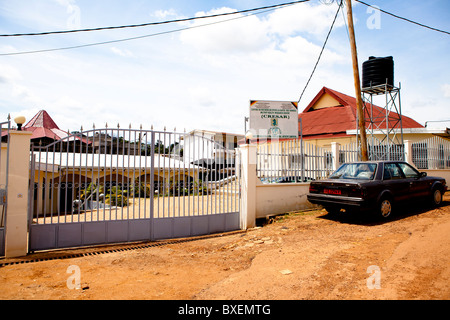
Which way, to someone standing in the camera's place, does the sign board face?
facing the viewer

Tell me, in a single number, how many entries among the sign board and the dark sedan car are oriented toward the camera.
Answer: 1

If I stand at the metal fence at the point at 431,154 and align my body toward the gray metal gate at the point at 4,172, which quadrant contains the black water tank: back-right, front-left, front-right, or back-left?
front-right

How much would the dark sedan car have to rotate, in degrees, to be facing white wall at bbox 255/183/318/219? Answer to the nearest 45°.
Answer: approximately 135° to its left

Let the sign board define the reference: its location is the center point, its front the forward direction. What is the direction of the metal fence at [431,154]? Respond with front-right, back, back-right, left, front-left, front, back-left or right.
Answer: back-left

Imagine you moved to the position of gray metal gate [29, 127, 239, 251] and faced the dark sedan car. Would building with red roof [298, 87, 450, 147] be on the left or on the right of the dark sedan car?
left

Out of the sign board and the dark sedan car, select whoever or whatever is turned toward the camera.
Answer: the sign board

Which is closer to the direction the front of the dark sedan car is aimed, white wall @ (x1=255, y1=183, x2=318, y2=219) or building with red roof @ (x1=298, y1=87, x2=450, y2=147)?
the building with red roof

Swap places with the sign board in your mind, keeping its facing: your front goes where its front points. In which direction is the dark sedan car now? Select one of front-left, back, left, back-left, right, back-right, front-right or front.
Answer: front-left

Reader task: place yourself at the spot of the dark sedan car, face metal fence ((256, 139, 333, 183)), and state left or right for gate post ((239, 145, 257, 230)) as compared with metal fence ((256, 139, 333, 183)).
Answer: left

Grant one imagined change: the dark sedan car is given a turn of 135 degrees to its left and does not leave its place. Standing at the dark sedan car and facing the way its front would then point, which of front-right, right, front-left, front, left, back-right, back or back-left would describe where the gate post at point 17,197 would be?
front-left

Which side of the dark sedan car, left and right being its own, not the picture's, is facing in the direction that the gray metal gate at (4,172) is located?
back

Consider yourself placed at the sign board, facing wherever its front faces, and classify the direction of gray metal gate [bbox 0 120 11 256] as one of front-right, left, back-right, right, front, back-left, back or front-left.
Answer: front-right

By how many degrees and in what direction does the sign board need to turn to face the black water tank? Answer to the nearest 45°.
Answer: approximately 135° to its left

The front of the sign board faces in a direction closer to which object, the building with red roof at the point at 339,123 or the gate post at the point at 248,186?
the gate post

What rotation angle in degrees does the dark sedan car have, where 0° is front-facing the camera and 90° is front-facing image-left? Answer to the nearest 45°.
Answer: approximately 225°
